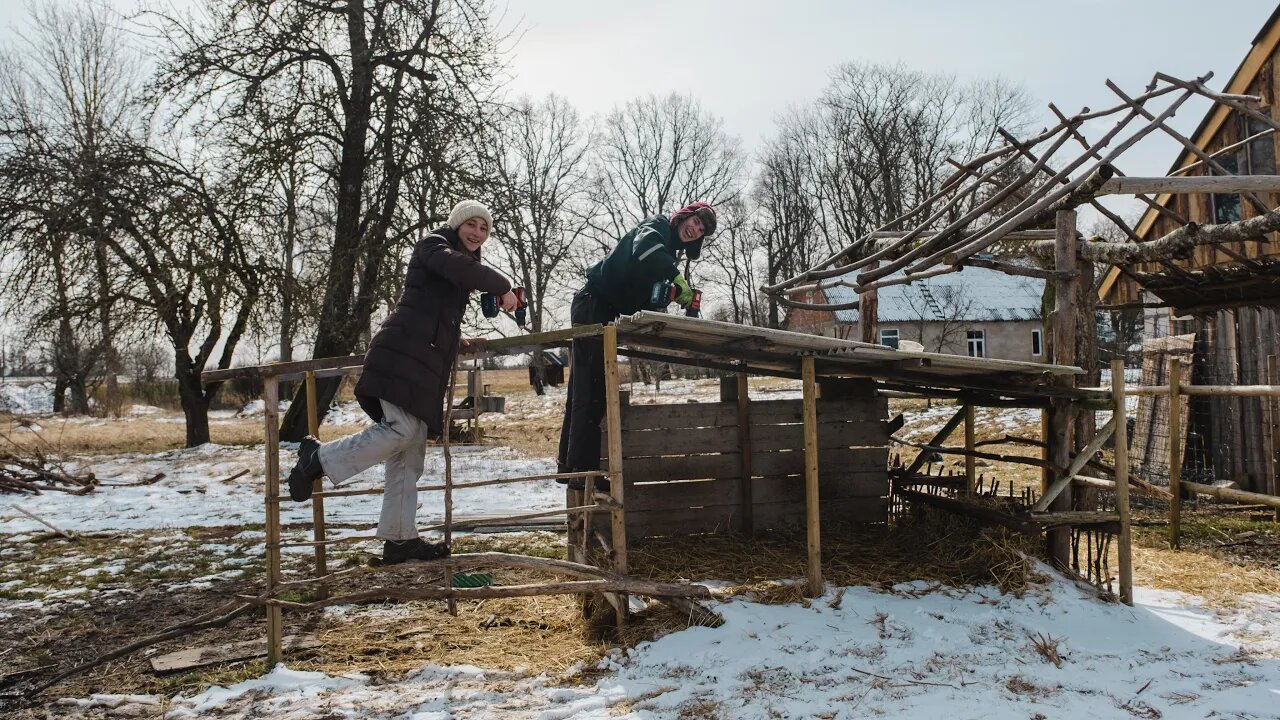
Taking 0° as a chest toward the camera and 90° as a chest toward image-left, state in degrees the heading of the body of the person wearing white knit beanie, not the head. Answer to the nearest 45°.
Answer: approximately 270°

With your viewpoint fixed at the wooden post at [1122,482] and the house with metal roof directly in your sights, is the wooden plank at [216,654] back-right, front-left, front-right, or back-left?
back-left

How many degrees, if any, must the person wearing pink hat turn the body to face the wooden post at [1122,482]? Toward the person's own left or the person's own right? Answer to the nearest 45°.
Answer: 0° — they already face it

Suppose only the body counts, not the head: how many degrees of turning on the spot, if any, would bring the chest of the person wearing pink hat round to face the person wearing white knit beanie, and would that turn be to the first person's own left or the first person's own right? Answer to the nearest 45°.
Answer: approximately 135° to the first person's own right
